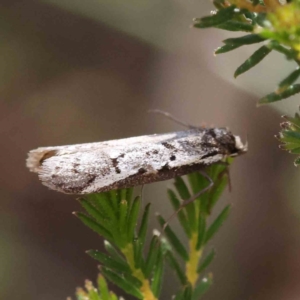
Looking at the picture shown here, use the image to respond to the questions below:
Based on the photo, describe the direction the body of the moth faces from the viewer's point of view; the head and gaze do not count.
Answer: to the viewer's right

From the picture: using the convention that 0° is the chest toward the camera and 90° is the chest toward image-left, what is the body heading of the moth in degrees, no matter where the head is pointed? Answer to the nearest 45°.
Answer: approximately 270°
